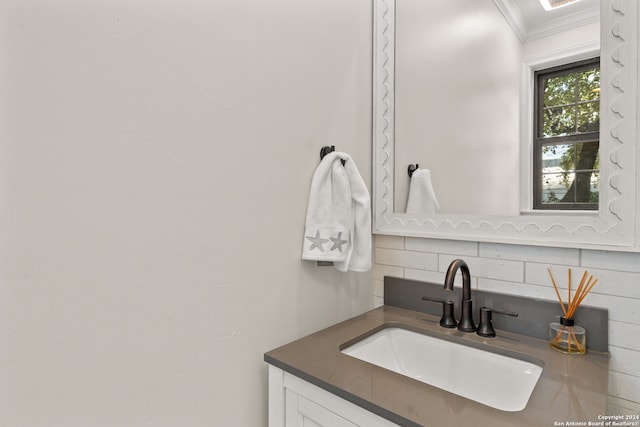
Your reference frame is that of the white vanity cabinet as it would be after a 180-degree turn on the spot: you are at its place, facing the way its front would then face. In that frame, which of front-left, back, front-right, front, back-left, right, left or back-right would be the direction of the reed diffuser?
front-right

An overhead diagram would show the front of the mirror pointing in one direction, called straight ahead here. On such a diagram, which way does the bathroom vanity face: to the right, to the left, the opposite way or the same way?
the same way

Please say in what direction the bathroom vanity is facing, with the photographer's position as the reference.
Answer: facing the viewer and to the left of the viewer

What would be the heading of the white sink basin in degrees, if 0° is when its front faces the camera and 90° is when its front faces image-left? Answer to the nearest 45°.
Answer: approximately 45°

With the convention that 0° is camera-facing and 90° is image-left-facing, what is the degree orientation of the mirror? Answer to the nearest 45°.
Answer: approximately 45°

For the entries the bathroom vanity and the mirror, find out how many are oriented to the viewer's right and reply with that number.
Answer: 0
